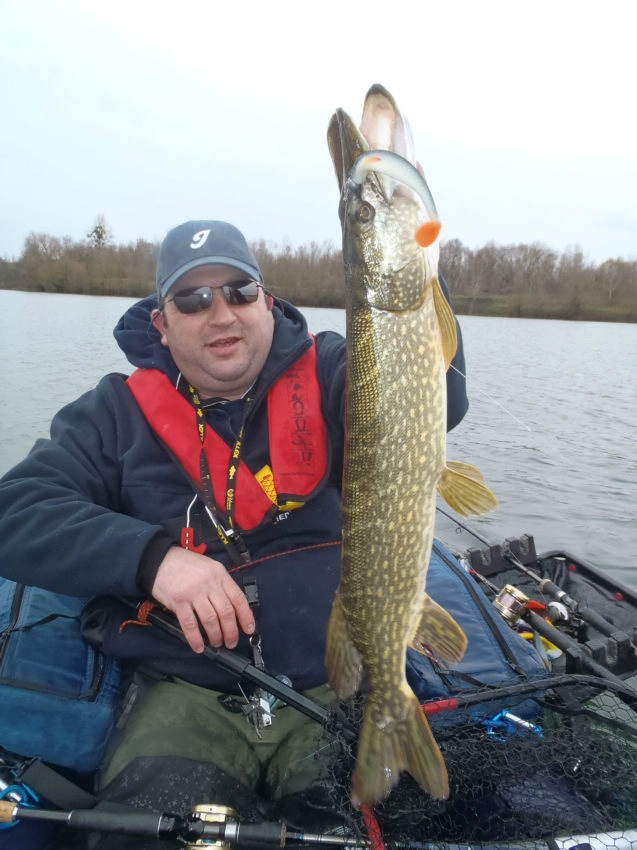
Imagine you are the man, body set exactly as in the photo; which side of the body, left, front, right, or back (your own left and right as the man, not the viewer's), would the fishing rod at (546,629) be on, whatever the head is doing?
left

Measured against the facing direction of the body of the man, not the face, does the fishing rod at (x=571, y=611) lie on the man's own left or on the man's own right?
on the man's own left

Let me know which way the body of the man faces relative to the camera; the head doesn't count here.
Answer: toward the camera

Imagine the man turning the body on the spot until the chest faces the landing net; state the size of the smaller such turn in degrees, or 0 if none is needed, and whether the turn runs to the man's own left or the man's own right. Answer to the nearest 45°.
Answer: approximately 45° to the man's own left

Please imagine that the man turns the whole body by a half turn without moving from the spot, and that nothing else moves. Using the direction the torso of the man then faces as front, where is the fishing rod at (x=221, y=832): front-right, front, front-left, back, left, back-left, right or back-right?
back

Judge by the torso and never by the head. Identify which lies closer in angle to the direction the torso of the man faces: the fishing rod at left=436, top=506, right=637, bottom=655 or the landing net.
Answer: the landing net
